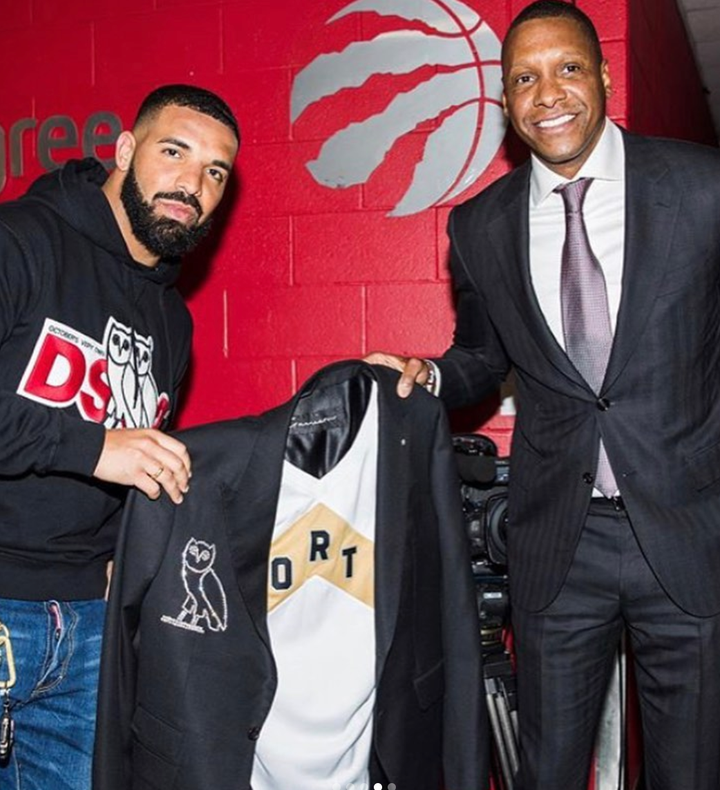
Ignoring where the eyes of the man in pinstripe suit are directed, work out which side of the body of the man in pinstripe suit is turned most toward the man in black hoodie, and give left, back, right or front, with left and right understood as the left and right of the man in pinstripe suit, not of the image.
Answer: right

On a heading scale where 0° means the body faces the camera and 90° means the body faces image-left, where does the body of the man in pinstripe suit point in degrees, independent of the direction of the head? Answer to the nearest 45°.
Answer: approximately 0°

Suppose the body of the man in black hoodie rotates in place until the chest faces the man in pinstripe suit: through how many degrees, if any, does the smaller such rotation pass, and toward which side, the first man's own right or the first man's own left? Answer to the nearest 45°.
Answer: approximately 45° to the first man's own left

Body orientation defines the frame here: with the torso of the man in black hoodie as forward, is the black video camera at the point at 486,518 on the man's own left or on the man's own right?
on the man's own left

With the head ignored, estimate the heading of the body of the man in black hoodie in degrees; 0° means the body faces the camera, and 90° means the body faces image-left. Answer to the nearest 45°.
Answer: approximately 315°
